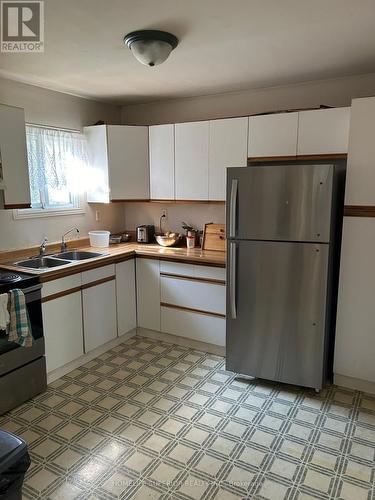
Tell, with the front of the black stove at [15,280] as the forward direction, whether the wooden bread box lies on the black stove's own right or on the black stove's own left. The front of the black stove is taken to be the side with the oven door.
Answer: on the black stove's own left

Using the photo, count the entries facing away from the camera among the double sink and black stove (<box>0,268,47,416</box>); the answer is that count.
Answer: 0

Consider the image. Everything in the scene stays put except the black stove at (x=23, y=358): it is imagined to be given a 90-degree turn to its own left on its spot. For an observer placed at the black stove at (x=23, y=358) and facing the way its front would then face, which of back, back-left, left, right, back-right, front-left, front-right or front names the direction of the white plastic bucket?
front

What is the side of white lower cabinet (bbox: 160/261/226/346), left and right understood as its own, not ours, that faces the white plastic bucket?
right

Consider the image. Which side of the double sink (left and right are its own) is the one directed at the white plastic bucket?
left

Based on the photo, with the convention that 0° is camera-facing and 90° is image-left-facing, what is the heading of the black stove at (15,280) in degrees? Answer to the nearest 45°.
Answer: approximately 315°

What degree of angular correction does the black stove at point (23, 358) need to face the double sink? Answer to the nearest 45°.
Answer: approximately 90° to its left

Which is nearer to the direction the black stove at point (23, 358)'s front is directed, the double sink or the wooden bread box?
the wooden bread box

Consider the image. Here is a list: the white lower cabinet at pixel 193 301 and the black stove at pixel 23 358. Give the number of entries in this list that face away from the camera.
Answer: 0

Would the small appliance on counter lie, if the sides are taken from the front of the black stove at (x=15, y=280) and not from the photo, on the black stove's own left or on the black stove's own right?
on the black stove's own left

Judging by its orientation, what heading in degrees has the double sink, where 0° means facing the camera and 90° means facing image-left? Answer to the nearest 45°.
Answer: approximately 315°

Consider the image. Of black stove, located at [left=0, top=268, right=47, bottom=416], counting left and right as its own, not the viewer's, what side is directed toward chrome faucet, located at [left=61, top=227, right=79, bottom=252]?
left

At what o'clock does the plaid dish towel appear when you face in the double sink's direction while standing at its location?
The plaid dish towel is roughly at 2 o'clock from the double sink.

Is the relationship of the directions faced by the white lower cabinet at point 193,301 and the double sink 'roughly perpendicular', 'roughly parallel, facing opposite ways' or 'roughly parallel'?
roughly perpendicular

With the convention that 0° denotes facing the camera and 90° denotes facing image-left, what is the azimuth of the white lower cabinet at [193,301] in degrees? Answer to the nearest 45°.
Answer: approximately 45°
